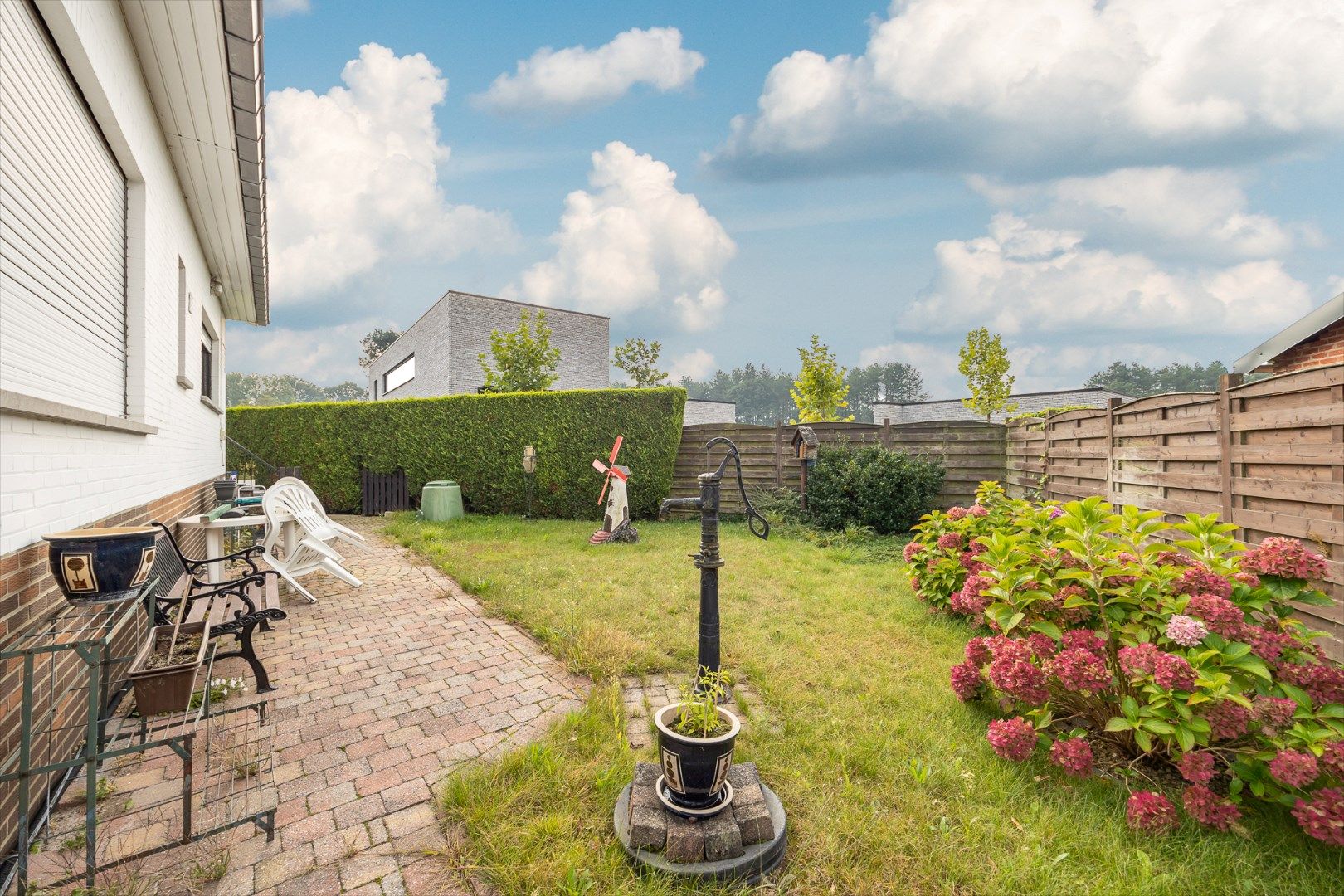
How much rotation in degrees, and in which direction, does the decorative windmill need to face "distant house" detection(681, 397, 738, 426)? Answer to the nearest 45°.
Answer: approximately 135° to its right

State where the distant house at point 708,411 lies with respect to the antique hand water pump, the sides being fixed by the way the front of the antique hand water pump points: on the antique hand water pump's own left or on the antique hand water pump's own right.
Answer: on the antique hand water pump's own right

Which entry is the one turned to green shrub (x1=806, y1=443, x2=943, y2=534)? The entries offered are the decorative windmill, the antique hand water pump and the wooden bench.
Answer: the wooden bench

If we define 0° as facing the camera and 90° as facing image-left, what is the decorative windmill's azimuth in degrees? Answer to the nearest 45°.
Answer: approximately 45°

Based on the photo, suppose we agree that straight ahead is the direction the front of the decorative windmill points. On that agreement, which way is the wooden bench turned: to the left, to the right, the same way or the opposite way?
the opposite way

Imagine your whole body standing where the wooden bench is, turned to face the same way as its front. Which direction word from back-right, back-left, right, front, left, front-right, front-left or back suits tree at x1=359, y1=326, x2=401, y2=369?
left

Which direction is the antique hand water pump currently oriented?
to the viewer's left

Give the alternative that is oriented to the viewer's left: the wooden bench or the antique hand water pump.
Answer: the antique hand water pump

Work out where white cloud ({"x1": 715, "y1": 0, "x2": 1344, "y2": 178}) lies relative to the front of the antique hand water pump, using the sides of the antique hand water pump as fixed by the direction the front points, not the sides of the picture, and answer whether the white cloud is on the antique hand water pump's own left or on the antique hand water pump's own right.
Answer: on the antique hand water pump's own right

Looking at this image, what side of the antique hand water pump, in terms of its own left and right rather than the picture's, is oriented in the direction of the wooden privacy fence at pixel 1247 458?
back

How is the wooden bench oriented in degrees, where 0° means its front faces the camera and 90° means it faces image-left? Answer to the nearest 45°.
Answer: approximately 270°

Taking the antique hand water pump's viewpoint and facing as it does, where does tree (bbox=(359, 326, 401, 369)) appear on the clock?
The tree is roughly at 2 o'clock from the antique hand water pump.

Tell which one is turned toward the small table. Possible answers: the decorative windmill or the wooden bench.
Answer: the decorative windmill

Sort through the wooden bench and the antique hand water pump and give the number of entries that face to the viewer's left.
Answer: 1

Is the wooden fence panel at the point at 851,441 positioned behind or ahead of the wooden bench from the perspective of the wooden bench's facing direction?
ahead

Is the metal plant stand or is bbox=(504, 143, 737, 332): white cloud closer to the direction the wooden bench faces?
the white cloud

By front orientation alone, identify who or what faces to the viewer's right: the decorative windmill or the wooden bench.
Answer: the wooden bench
